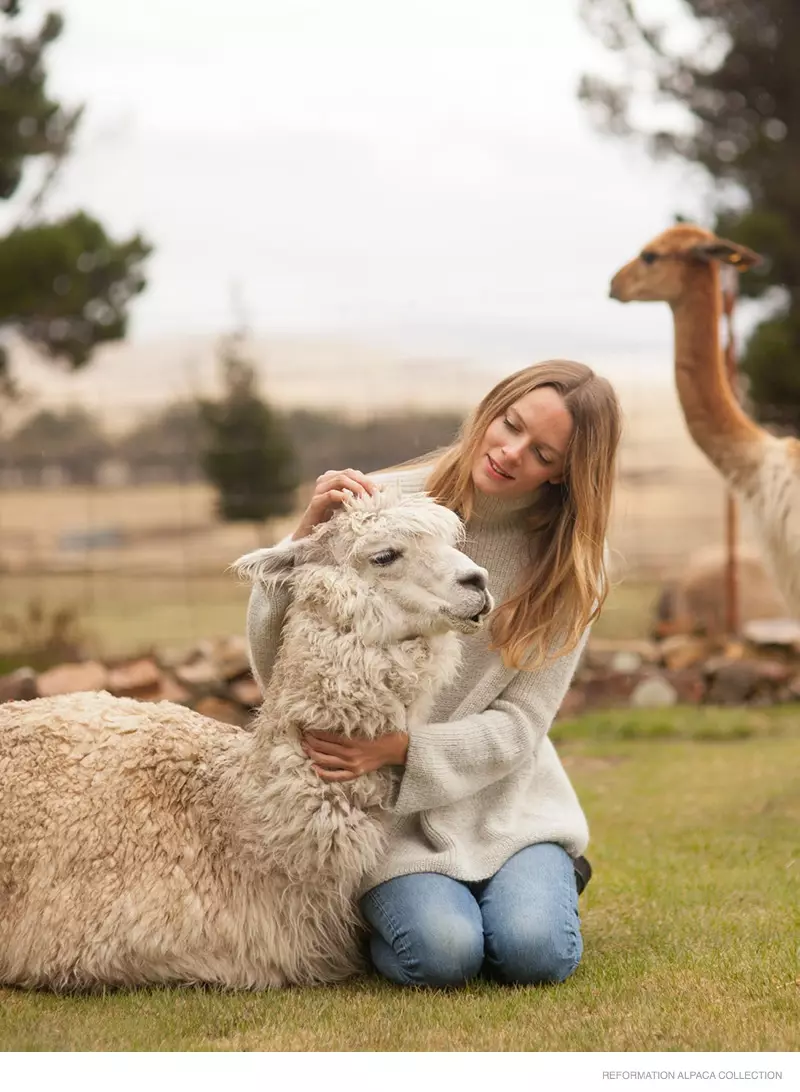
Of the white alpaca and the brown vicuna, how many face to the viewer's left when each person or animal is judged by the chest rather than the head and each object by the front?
1

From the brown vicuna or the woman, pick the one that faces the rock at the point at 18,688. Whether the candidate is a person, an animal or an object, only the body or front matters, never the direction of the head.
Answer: the brown vicuna

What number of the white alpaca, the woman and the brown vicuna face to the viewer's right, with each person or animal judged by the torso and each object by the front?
1

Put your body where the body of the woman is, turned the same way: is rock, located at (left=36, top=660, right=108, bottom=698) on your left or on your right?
on your right

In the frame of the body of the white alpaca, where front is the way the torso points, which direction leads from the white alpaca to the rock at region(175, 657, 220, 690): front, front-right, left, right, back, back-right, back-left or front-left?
left

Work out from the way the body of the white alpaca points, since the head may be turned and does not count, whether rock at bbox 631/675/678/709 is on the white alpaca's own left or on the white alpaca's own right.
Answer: on the white alpaca's own left

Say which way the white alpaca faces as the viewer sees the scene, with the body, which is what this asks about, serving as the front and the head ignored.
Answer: to the viewer's right

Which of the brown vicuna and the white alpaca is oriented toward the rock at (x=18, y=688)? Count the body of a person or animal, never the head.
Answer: the brown vicuna

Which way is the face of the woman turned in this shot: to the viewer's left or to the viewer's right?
to the viewer's left

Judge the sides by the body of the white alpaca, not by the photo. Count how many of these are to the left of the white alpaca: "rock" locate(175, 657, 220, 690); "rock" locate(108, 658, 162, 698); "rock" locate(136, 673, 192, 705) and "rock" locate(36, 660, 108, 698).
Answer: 4

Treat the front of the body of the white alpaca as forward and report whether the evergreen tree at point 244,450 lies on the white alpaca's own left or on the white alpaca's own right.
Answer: on the white alpaca's own left

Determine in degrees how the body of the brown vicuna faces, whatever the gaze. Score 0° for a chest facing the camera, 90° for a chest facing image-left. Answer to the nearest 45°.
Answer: approximately 90°

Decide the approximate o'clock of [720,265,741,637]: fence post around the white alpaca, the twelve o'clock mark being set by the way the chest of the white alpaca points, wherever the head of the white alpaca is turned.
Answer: The fence post is roughly at 10 o'clock from the white alpaca.
